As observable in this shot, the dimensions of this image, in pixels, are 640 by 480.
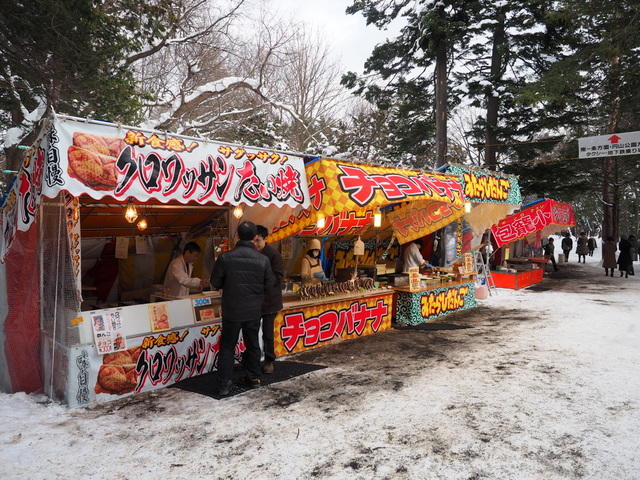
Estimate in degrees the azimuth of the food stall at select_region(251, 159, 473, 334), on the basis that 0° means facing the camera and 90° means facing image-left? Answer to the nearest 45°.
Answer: approximately 315°

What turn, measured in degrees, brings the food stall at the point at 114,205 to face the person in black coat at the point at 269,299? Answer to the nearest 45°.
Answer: approximately 45° to its left

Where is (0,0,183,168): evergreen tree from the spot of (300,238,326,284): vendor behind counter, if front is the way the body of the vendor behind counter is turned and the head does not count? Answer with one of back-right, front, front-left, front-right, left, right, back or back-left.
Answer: back-right

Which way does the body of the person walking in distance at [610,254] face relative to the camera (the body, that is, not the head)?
away from the camera

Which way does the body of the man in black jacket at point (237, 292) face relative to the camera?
away from the camera

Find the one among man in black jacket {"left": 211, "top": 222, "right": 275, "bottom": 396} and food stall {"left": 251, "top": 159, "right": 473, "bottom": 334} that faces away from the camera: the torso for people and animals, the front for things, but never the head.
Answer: the man in black jacket

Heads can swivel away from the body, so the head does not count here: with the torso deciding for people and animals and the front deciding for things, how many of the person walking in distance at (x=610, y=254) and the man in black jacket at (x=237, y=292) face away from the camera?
2

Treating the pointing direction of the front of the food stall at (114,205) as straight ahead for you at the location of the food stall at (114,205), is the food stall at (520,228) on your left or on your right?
on your left

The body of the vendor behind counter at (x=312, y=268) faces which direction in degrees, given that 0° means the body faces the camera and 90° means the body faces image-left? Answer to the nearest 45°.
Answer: approximately 315°
